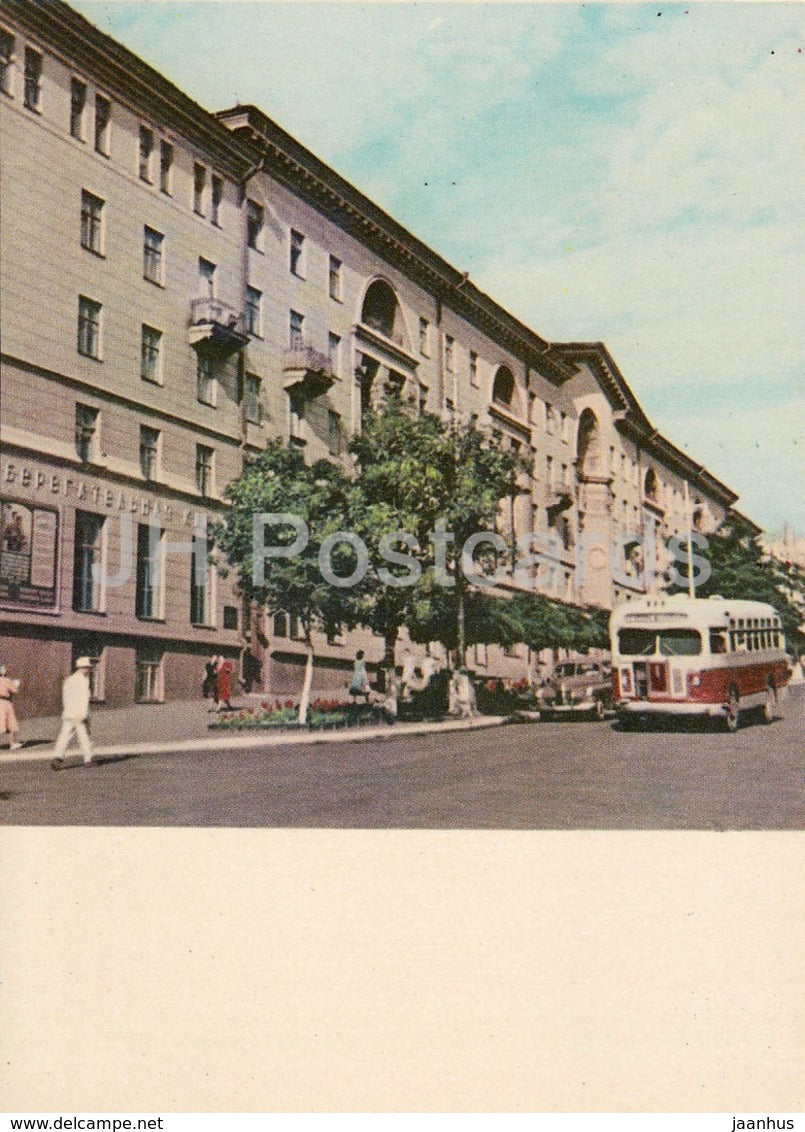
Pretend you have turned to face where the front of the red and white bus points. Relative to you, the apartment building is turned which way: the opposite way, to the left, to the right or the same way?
to the left

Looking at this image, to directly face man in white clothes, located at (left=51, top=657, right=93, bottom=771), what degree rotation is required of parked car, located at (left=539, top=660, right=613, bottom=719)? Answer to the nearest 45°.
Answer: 0° — it already faces them

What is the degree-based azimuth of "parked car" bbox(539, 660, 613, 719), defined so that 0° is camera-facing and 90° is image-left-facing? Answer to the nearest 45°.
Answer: approximately 45°

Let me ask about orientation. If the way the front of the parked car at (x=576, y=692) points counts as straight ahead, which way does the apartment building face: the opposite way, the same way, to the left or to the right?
to the left
